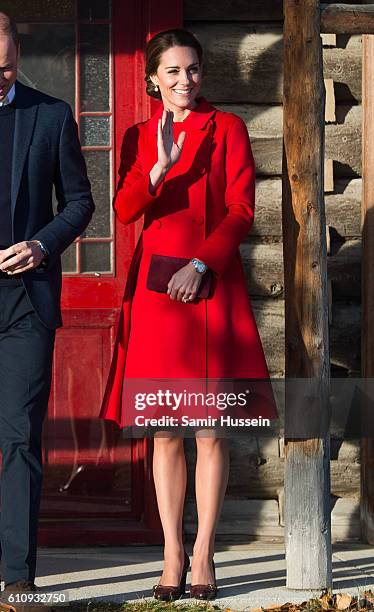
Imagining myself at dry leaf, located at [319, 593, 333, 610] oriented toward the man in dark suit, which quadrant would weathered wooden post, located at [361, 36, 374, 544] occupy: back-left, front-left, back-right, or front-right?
back-right

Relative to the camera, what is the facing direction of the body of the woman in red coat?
toward the camera

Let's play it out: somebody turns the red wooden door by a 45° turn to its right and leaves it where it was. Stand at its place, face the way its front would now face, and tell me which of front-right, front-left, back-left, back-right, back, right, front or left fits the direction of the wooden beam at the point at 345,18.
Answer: left

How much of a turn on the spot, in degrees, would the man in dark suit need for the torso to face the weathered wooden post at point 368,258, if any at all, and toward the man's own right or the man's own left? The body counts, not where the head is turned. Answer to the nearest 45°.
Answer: approximately 135° to the man's own left

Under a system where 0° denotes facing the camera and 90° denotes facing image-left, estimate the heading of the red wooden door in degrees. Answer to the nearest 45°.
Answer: approximately 0°

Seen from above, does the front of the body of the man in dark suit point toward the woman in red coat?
no

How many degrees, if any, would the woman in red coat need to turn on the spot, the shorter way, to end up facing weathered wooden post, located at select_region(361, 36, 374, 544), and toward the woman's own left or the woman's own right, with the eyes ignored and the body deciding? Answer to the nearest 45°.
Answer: approximately 135° to the woman's own left

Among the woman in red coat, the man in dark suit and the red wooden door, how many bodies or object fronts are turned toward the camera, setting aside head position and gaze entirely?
3

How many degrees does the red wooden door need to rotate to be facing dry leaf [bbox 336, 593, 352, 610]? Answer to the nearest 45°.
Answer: approximately 45° to its left

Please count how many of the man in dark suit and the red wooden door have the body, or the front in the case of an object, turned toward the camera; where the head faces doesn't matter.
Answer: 2

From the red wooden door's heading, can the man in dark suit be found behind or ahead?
ahead

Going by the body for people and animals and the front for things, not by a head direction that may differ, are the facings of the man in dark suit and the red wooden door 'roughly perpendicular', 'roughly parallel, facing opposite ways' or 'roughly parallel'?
roughly parallel

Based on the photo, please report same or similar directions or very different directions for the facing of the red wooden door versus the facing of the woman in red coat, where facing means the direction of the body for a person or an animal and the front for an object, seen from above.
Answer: same or similar directions

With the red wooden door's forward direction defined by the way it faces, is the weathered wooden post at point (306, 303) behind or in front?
in front

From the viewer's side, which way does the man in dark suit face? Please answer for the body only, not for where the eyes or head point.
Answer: toward the camera

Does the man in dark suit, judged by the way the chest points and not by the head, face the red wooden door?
no
